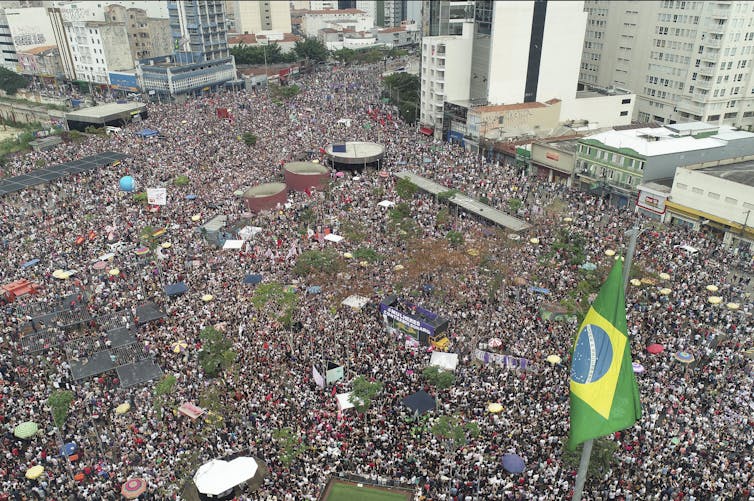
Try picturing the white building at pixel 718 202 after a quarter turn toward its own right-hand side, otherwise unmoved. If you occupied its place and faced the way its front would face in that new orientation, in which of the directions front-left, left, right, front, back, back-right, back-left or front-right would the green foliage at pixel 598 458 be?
back-left

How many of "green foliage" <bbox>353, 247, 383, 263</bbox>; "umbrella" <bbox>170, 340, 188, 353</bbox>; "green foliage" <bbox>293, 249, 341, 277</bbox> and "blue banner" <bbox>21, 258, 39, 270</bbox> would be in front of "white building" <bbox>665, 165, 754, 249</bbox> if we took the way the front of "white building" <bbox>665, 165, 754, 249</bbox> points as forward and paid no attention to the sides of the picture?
4

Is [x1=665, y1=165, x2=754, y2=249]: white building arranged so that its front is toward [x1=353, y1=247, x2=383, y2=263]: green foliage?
yes

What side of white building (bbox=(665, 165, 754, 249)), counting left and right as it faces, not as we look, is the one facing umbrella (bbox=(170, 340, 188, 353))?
front

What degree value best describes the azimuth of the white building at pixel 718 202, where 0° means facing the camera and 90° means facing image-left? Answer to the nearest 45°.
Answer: approximately 45°

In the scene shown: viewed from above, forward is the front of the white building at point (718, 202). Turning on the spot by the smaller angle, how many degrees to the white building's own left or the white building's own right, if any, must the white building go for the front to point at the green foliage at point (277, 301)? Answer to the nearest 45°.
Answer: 0° — it already faces it

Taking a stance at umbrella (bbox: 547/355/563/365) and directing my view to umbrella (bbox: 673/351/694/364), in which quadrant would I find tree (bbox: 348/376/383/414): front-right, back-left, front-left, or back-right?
back-right

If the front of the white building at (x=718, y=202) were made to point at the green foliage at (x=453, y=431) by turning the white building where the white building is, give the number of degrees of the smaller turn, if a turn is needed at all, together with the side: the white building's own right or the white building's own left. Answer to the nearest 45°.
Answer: approximately 45° to the white building's own left

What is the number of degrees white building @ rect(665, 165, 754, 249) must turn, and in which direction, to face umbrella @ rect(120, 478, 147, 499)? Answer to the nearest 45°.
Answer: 0° — it already faces it

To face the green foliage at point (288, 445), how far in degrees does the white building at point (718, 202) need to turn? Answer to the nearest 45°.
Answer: approximately 45° to its left

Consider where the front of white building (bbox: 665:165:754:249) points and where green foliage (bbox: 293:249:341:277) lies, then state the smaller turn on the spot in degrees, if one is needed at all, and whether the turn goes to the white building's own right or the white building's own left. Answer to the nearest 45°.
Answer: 0° — it already faces it

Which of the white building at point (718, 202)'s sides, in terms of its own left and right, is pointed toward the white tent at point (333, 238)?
front

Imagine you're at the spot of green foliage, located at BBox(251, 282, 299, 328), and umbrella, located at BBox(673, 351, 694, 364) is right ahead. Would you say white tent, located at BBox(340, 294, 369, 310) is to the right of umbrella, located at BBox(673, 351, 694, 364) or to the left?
left

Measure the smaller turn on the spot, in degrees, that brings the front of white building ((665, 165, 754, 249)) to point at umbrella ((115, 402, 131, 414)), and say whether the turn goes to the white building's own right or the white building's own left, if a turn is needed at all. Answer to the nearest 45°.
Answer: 0° — it already faces it

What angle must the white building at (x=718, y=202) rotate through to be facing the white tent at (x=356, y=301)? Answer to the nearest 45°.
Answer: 0° — it already faces it

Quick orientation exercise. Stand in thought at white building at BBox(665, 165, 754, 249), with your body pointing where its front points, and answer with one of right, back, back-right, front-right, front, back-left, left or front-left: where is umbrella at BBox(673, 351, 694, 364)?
front-left

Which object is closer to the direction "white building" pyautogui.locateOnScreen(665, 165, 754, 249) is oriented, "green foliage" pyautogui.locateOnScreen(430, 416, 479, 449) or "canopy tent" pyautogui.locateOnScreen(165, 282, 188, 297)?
the green foliage

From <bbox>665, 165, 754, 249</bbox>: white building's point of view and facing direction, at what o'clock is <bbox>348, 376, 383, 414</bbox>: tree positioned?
The tree is roughly at 11 o'clock from the white building.
